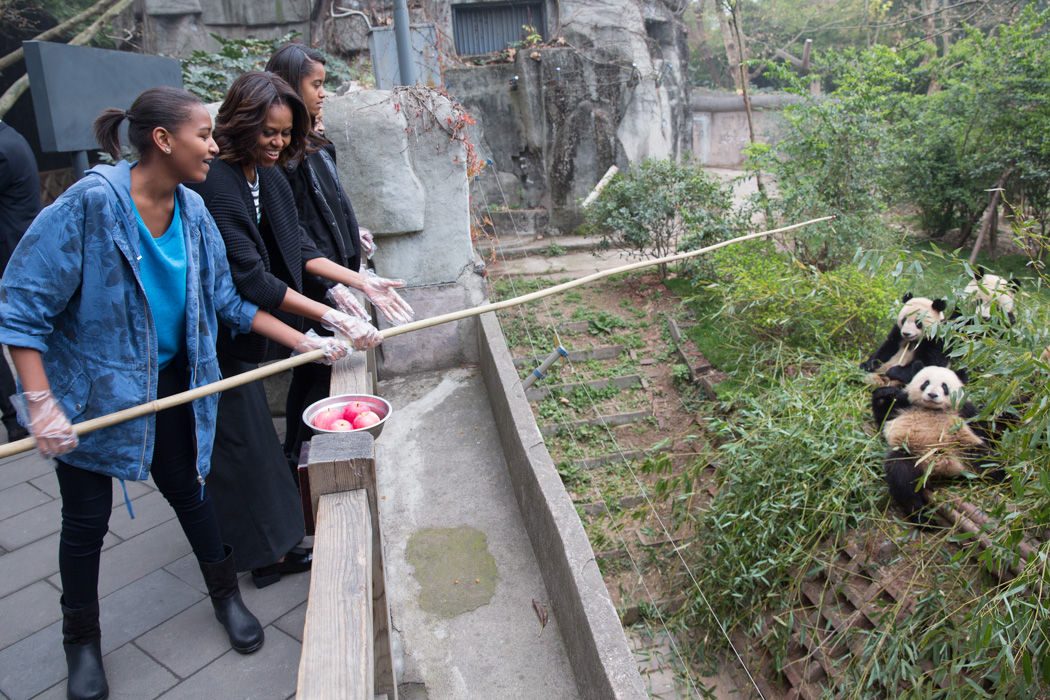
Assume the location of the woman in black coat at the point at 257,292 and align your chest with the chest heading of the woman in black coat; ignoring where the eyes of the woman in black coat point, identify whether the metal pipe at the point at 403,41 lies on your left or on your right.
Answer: on your left

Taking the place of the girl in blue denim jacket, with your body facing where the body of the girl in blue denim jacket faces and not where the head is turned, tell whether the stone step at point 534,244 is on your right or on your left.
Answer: on your left

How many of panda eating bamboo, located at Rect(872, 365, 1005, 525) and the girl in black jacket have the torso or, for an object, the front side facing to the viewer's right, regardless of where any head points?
1

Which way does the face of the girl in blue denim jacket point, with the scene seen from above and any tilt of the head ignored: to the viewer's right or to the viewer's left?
to the viewer's right

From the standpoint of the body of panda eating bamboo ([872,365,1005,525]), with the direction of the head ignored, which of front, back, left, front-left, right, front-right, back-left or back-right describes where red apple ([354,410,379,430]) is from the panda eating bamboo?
front-right

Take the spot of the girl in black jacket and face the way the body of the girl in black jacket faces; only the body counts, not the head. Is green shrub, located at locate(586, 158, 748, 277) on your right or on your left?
on your left

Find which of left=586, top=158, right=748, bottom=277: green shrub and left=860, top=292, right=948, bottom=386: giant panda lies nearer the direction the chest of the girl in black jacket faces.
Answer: the giant panda

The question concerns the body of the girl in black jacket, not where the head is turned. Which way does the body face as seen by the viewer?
to the viewer's right

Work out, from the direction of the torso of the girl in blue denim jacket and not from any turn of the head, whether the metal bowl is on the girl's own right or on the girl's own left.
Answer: on the girl's own left
